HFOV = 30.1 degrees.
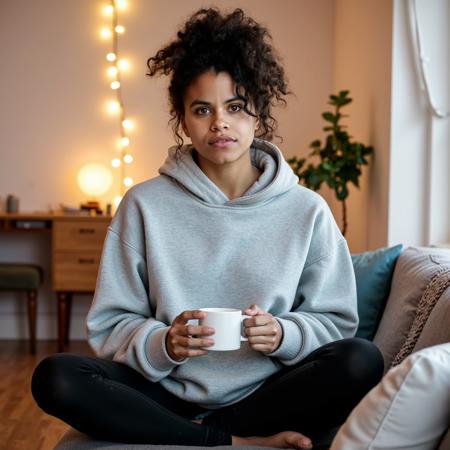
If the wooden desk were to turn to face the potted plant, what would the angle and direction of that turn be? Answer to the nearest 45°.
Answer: approximately 45° to its left

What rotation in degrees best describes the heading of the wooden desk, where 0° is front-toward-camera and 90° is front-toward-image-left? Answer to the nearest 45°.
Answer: approximately 0°

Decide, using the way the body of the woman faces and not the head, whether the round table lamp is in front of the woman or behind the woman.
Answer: behind

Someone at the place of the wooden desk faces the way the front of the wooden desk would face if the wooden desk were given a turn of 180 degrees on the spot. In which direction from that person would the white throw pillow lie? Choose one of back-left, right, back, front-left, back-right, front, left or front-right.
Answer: back

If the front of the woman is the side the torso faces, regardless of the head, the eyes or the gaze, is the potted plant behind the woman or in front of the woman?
behind

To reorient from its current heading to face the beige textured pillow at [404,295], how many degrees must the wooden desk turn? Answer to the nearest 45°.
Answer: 0° — it already faces it

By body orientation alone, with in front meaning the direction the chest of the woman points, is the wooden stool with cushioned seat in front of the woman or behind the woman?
behind

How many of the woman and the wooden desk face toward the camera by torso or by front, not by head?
2
